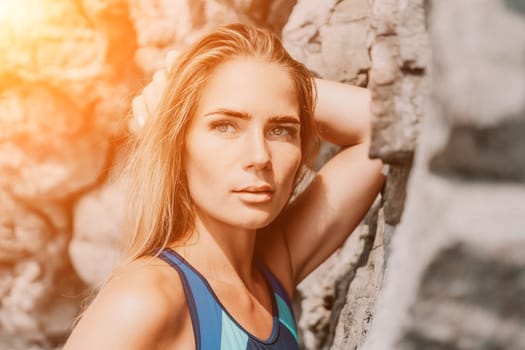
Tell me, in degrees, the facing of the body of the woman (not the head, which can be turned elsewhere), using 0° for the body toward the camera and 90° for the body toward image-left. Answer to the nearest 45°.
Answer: approximately 315°
